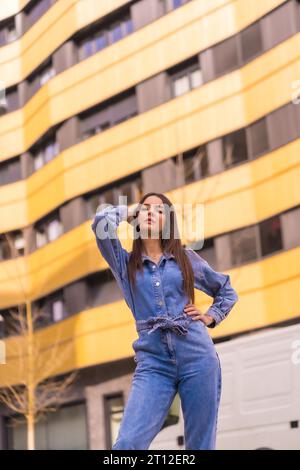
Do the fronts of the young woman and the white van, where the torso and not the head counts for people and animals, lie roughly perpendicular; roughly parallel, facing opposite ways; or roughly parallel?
roughly perpendicular

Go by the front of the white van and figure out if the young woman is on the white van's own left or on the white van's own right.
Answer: on the white van's own left

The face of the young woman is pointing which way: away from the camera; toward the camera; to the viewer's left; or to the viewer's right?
toward the camera

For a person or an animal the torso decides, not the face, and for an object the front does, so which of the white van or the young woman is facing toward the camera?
the young woman

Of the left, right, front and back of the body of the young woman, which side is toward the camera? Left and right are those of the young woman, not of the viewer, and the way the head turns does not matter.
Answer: front

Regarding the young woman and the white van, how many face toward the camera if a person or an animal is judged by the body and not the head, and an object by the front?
1

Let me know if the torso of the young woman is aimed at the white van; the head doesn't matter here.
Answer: no

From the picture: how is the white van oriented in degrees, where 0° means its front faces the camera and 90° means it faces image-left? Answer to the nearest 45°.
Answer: approximately 90°

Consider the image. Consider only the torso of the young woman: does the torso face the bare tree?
no
